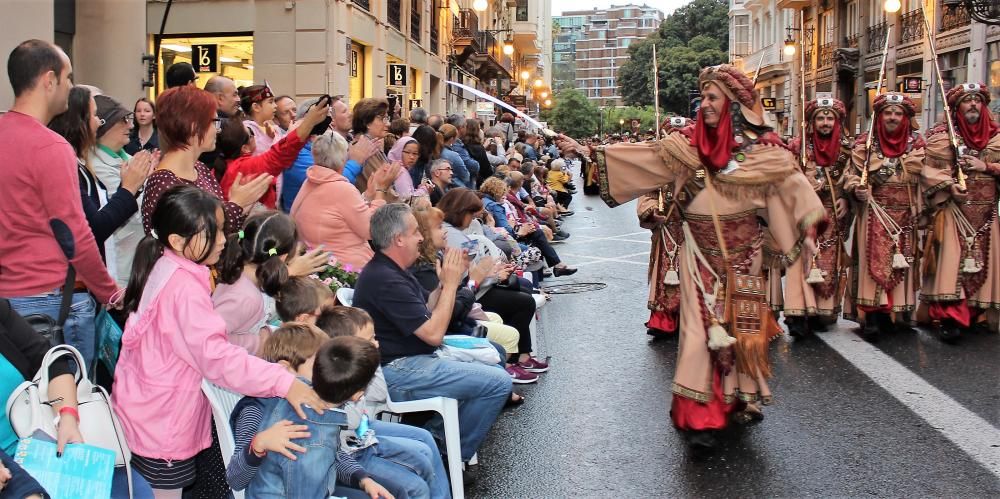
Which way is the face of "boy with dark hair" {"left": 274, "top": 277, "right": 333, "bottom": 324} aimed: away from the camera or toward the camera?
away from the camera

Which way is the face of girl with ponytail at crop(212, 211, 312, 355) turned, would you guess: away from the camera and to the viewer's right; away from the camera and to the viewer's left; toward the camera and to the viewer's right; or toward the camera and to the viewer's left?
away from the camera and to the viewer's right

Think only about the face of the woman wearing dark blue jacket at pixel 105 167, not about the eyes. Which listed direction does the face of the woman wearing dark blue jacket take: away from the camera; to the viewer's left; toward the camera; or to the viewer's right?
to the viewer's right

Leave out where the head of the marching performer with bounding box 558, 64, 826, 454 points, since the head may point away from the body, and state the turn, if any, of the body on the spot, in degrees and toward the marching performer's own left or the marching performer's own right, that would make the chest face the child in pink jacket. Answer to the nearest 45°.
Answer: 0° — they already face them

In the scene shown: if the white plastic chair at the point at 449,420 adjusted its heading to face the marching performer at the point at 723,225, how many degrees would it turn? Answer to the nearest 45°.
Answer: approximately 45° to its left

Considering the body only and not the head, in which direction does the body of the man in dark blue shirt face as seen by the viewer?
to the viewer's right

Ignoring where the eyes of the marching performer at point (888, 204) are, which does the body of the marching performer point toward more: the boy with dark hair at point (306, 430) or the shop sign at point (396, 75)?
the boy with dark hair

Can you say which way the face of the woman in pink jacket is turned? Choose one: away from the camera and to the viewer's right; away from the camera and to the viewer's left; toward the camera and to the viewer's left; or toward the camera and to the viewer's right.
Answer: away from the camera and to the viewer's right
